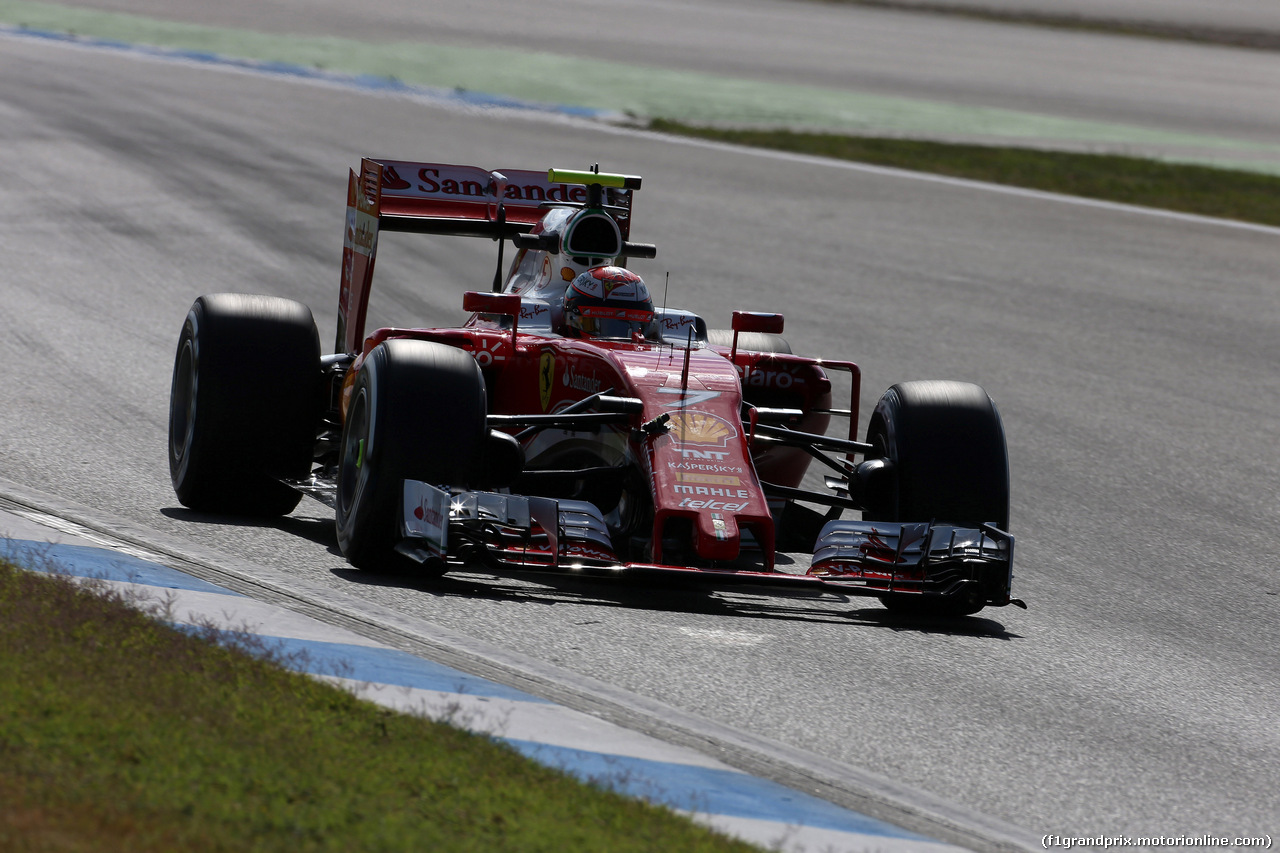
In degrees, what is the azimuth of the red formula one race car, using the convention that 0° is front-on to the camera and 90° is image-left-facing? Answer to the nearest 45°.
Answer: approximately 0°
